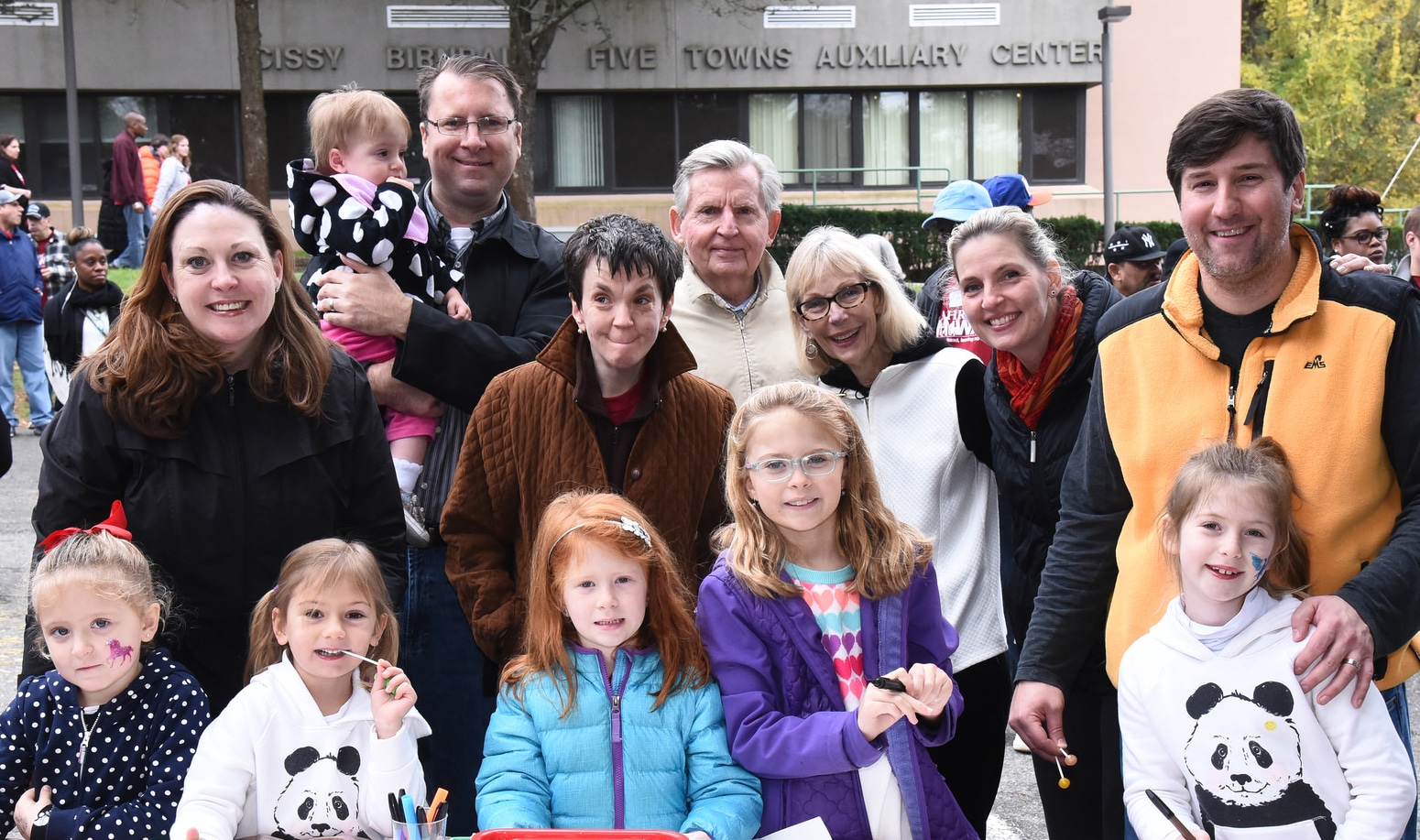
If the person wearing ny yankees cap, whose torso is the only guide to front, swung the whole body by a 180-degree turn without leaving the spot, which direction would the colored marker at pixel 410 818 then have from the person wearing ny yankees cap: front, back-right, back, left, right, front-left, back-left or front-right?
back-left

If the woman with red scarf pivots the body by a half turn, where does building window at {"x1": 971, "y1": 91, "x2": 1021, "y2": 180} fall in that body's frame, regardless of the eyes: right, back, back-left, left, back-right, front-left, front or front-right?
front-left

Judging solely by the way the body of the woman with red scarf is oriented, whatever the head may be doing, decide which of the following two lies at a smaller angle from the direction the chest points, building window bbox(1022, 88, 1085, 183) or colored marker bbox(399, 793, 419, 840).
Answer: the colored marker

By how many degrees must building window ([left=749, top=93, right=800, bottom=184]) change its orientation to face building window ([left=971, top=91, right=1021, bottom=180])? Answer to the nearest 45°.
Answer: approximately 90° to its left

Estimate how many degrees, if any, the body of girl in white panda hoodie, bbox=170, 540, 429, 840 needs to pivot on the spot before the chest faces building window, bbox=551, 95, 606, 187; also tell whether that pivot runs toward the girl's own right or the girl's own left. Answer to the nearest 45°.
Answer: approximately 180°

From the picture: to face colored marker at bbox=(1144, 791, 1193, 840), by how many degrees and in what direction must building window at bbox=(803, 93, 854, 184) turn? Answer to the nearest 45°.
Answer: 0° — it already faces it

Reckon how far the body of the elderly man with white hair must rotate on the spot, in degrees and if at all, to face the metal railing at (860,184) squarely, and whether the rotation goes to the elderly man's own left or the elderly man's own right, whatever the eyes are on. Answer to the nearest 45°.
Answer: approximately 180°

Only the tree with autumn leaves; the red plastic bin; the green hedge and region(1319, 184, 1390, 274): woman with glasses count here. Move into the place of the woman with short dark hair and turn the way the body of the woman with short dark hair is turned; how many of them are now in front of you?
1

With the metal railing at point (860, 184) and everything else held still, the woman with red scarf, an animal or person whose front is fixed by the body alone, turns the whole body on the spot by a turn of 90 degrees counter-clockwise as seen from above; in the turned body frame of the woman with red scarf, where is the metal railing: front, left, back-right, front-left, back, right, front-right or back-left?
back-left

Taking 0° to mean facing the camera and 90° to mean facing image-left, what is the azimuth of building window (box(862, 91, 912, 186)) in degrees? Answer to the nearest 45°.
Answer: approximately 0°

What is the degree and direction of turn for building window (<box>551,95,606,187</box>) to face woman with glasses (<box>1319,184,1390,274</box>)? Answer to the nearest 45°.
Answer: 0° — it already faces them

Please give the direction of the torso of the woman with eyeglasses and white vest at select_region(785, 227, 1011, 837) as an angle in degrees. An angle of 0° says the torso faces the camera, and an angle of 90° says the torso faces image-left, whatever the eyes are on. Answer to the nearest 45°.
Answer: approximately 45°
